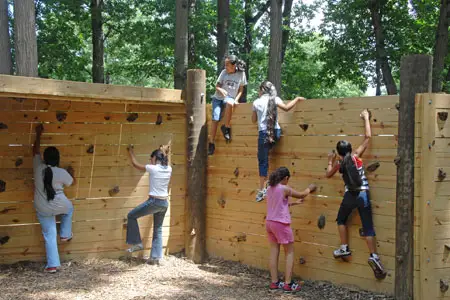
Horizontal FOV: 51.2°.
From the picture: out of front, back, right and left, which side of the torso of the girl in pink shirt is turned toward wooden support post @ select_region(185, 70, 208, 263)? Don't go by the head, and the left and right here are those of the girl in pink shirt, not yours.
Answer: left

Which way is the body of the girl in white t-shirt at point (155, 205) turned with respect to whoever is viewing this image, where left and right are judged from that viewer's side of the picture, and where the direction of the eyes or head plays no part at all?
facing away from the viewer and to the left of the viewer

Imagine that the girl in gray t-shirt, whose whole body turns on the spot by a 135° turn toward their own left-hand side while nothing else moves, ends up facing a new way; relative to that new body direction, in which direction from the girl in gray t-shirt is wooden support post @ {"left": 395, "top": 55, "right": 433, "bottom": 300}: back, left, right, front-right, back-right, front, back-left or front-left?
right

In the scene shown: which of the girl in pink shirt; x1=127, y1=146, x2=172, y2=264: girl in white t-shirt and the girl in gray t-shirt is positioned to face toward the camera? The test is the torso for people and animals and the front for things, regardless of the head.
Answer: the girl in gray t-shirt

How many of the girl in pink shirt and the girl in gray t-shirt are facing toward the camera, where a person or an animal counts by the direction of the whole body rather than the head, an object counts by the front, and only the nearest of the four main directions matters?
1

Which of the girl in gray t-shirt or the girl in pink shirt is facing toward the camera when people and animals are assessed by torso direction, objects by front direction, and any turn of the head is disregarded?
the girl in gray t-shirt

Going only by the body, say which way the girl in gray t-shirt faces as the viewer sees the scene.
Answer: toward the camera

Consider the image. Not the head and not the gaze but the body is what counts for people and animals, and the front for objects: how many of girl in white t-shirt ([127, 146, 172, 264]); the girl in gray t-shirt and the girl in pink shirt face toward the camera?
1

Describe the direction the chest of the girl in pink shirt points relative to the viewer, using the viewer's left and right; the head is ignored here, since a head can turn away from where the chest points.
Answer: facing away from the viewer and to the right of the viewer
